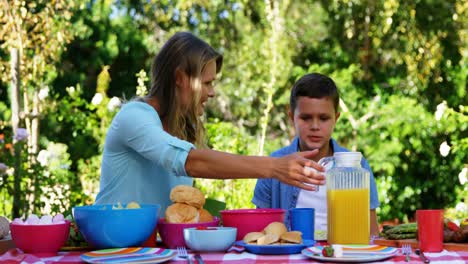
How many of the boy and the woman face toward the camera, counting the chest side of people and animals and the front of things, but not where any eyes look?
1

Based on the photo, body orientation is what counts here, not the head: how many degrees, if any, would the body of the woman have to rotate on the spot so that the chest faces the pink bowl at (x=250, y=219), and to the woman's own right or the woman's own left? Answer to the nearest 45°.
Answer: approximately 45° to the woman's own right

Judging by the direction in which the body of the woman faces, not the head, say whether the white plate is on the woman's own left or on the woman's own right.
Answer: on the woman's own right

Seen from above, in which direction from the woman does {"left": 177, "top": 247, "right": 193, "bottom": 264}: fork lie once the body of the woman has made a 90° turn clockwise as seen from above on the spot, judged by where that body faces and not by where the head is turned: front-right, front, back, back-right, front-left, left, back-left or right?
front

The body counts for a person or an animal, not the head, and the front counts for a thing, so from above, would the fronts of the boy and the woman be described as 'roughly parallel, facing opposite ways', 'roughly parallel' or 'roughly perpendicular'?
roughly perpendicular

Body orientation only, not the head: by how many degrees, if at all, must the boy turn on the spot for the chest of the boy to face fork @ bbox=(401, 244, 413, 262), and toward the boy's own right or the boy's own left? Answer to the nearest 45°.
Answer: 0° — they already face it

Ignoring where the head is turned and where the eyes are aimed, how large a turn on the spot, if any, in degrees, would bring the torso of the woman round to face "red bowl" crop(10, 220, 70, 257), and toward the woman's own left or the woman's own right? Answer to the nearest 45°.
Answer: approximately 90° to the woman's own right

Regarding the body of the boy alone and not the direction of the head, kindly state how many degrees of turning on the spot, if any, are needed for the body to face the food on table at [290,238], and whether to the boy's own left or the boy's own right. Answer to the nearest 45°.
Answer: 0° — they already face it

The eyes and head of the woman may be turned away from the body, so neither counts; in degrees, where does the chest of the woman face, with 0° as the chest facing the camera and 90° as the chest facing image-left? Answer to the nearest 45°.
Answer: approximately 270°

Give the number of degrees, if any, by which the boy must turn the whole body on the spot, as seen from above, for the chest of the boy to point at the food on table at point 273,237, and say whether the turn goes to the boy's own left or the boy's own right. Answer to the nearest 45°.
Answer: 0° — they already face it

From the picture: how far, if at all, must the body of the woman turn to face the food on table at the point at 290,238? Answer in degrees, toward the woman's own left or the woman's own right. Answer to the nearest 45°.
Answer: approximately 45° to the woman's own right
